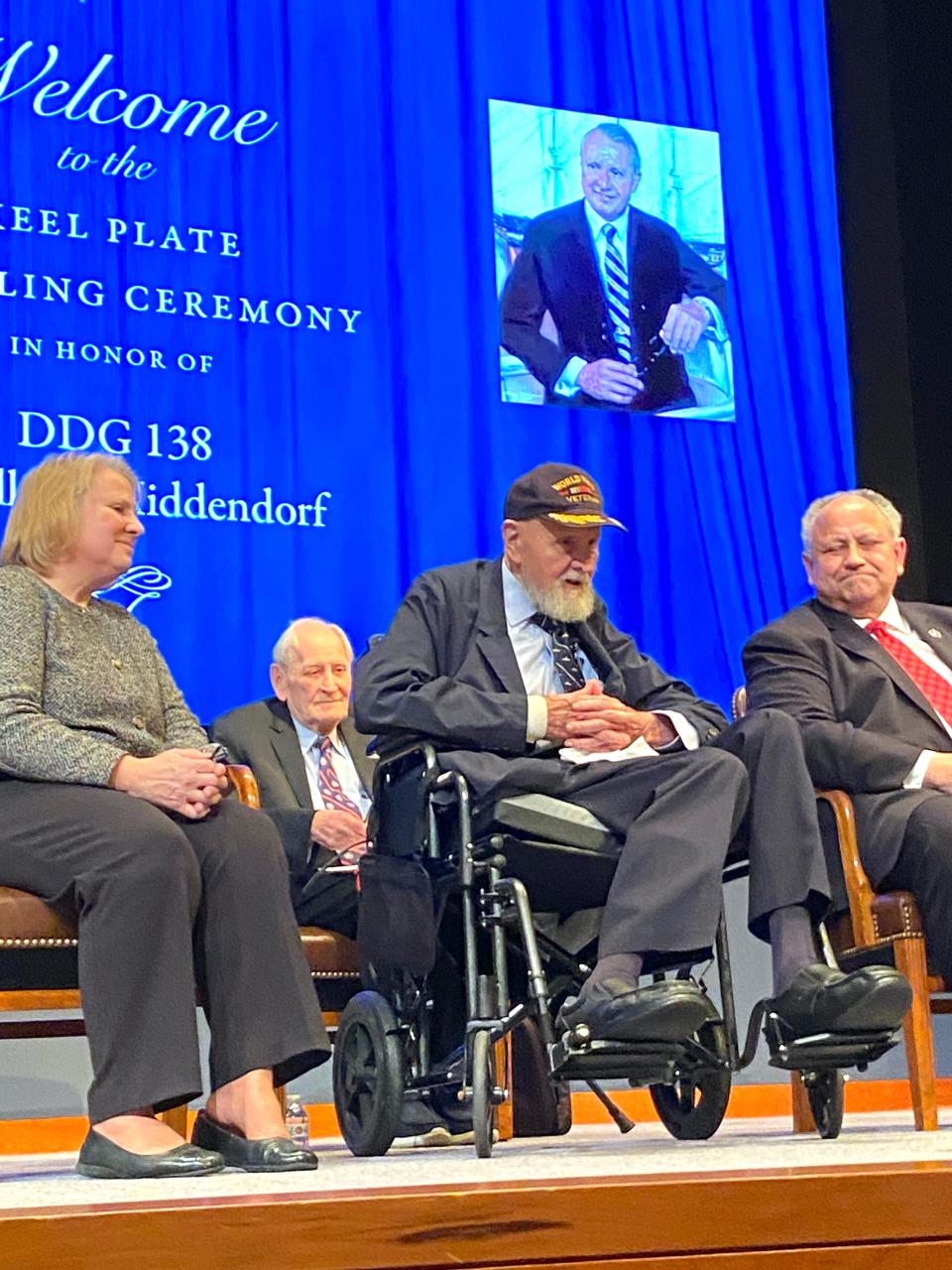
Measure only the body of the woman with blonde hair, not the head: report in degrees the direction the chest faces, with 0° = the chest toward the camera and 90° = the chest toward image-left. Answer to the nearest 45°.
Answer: approximately 315°

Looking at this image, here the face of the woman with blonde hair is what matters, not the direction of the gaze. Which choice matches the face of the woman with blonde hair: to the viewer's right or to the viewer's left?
to the viewer's right

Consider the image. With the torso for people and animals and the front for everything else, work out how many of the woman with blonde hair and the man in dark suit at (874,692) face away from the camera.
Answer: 0

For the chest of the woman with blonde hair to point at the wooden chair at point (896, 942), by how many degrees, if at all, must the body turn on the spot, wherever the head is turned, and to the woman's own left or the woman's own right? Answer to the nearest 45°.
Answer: approximately 45° to the woman's own left

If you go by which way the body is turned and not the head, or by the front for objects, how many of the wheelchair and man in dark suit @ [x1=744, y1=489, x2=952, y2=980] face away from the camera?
0

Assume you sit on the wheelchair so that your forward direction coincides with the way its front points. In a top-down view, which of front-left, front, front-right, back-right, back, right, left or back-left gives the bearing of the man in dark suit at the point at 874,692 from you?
left

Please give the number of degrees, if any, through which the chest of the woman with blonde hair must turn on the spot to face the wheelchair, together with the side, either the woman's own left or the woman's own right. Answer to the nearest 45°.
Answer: approximately 90° to the woman's own left
